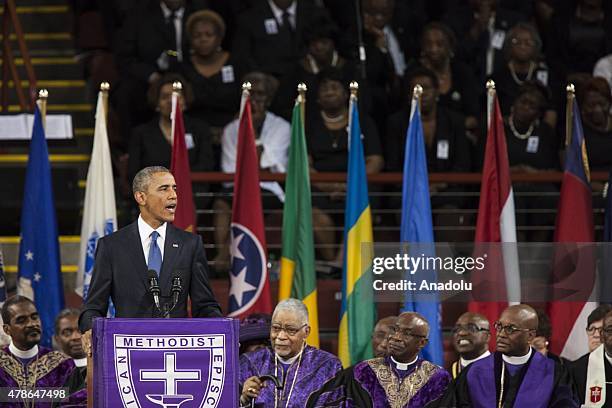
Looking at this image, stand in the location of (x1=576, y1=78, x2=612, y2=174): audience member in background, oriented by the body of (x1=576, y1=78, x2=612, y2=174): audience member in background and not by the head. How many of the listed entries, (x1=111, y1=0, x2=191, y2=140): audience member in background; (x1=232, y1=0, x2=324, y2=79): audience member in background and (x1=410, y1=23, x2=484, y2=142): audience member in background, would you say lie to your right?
3

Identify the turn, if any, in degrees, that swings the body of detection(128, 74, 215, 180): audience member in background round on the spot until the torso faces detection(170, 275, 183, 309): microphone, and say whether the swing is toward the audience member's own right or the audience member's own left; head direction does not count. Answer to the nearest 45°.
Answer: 0° — they already face it

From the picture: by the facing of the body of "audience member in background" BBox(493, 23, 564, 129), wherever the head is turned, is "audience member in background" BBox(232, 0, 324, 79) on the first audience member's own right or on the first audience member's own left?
on the first audience member's own right

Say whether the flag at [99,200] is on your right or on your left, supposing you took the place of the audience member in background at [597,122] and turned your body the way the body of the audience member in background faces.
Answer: on your right

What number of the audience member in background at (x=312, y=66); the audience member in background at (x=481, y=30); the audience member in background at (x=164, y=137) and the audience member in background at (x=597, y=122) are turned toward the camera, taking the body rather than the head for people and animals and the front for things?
4

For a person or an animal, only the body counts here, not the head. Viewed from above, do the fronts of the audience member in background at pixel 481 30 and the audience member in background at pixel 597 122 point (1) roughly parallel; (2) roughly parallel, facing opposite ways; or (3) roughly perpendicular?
roughly parallel

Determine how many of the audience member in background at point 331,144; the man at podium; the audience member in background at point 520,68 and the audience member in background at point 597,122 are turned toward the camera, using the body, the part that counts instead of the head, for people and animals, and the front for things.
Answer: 4

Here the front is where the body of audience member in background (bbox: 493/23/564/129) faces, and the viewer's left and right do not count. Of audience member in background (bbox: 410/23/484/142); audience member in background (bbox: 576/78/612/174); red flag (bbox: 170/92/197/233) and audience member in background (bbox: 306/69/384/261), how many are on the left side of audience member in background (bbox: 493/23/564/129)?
1

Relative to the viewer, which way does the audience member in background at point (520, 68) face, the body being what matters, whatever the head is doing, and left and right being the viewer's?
facing the viewer

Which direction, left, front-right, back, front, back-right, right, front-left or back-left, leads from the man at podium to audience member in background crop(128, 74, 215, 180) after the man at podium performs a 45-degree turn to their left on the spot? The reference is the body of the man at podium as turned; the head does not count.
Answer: back-left

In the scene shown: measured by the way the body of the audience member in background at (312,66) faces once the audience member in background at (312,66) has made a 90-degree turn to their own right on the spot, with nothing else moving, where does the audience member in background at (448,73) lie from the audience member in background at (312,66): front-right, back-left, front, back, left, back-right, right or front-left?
back

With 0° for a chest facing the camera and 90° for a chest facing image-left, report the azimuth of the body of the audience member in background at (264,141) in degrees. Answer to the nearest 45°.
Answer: approximately 0°

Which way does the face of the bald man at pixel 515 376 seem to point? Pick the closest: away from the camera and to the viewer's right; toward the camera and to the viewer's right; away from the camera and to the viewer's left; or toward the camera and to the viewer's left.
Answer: toward the camera and to the viewer's left

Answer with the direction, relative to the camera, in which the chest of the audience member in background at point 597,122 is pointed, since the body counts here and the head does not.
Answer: toward the camera

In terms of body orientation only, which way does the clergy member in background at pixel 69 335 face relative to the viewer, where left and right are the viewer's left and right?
facing the viewer and to the right of the viewer
